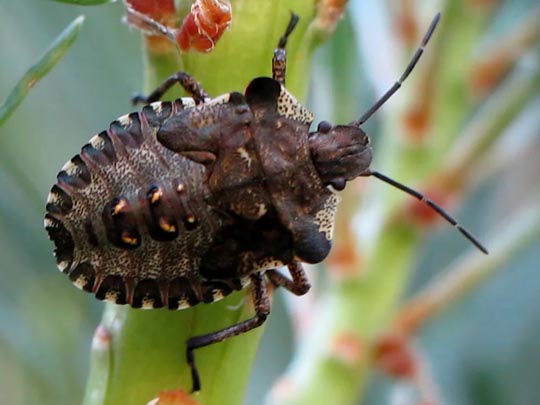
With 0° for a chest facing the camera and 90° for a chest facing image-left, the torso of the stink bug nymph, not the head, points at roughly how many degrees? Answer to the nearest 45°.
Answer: approximately 270°
